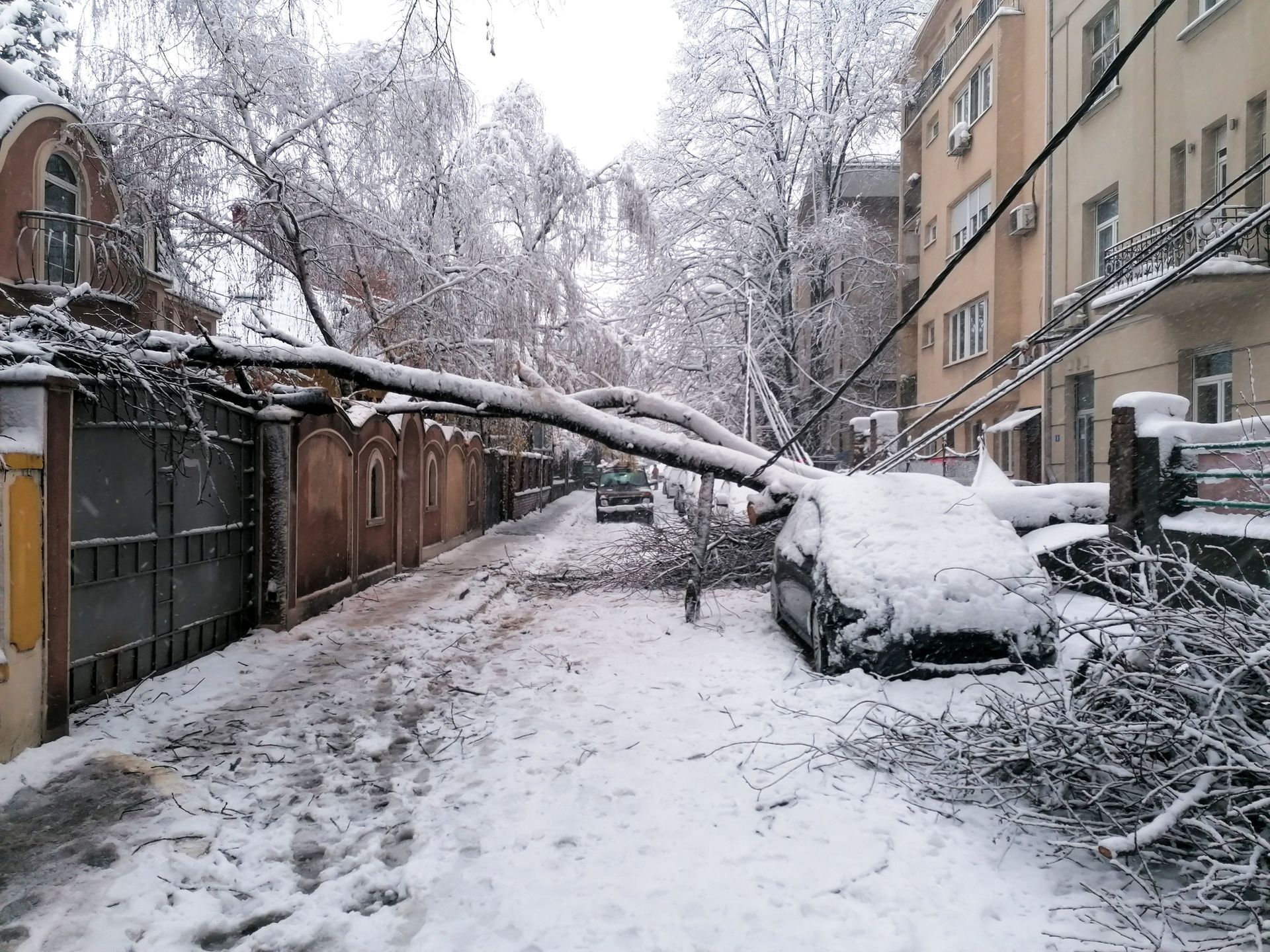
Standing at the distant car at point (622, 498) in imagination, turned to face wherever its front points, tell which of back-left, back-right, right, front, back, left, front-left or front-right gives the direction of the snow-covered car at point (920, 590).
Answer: front

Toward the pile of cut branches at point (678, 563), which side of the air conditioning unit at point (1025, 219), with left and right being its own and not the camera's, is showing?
front

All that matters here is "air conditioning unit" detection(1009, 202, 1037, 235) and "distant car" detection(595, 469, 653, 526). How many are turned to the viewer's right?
0

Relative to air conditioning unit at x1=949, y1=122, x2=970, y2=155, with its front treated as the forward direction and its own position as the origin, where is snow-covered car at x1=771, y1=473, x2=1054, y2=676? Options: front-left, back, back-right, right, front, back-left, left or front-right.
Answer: front-left

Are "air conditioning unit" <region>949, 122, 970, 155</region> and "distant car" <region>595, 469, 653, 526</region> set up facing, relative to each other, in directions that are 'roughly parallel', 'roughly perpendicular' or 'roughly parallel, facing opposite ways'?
roughly perpendicular

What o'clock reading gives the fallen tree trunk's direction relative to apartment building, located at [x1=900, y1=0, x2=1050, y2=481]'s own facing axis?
The fallen tree trunk is roughly at 11 o'clock from the apartment building.

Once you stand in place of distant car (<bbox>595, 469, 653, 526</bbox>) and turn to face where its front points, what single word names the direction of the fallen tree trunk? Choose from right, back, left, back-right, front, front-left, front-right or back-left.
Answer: front

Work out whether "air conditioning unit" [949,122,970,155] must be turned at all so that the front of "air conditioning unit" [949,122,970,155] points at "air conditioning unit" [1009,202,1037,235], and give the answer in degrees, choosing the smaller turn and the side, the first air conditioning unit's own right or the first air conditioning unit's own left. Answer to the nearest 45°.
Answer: approximately 90° to the first air conditioning unit's own left

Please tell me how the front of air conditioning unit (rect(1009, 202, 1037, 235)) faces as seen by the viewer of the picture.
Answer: facing the viewer and to the left of the viewer

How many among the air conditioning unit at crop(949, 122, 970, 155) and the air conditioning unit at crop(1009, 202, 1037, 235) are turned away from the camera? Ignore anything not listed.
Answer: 0

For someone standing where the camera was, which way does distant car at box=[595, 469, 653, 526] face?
facing the viewer
